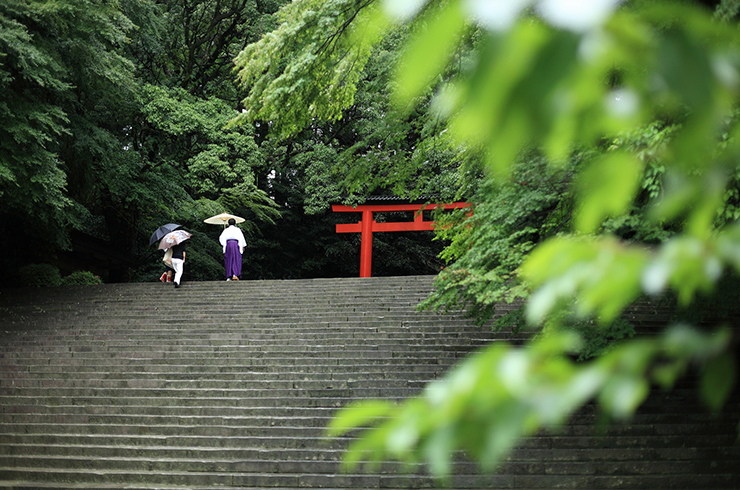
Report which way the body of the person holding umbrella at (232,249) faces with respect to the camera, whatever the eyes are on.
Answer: away from the camera

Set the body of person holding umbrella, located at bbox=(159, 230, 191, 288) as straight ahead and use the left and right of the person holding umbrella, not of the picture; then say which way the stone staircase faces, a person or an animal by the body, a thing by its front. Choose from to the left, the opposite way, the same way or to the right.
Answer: the opposite way

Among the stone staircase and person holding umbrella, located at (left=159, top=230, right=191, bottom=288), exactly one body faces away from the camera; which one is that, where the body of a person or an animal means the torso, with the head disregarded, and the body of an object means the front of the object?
the person holding umbrella

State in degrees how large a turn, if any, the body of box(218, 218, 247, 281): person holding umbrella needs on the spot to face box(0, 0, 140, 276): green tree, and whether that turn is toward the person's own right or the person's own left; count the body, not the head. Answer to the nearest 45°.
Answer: approximately 135° to the person's own left

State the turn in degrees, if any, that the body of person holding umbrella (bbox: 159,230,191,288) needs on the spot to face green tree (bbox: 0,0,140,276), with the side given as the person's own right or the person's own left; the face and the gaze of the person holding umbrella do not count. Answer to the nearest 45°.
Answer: approximately 135° to the person's own left

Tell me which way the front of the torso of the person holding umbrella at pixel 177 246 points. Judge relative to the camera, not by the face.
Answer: away from the camera

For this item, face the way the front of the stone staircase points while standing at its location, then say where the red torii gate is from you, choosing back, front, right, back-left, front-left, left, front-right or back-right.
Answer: back
